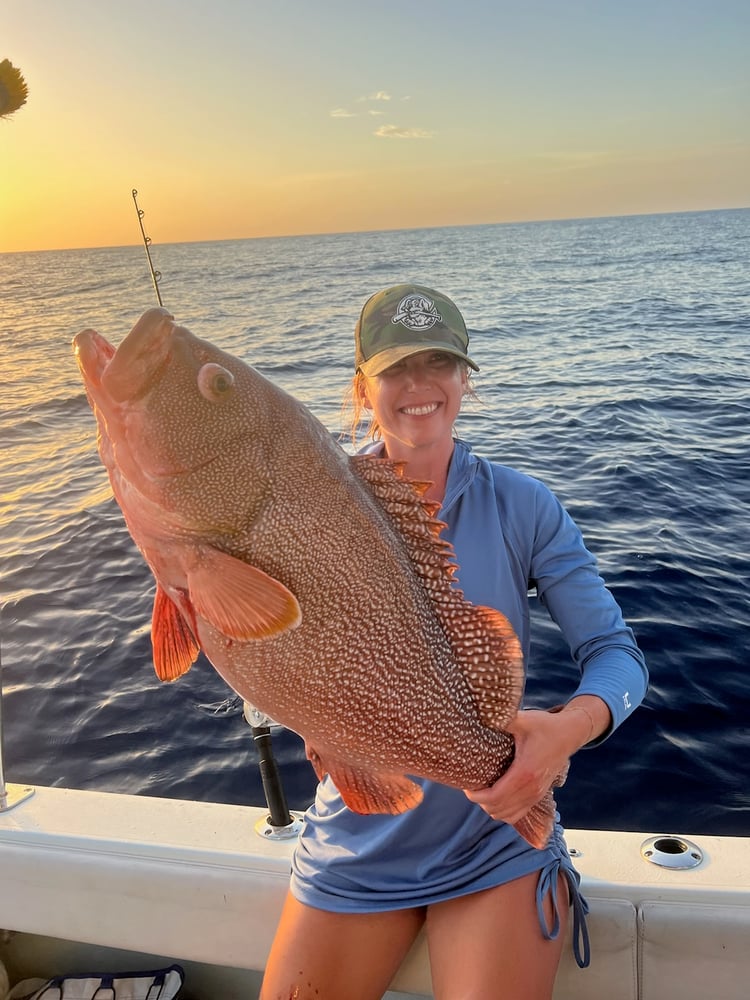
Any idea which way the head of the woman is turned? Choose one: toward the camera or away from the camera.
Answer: toward the camera

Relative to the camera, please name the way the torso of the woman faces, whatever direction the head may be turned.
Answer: toward the camera
